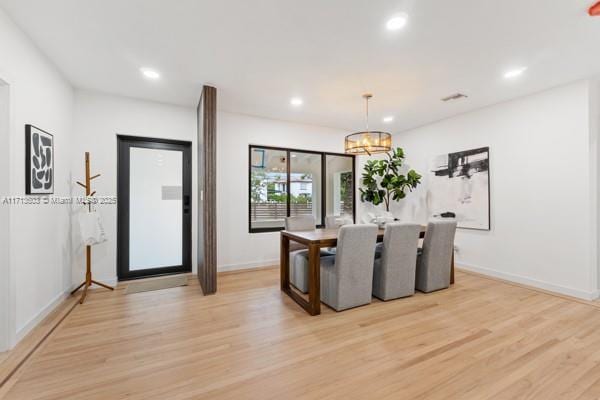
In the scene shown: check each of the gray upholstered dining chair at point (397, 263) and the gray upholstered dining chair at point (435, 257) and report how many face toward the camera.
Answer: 0

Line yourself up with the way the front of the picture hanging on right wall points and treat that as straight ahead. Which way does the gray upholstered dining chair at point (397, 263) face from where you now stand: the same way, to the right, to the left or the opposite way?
to the right

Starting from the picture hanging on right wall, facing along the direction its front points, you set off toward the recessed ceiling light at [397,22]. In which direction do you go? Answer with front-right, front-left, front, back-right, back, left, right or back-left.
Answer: front-left

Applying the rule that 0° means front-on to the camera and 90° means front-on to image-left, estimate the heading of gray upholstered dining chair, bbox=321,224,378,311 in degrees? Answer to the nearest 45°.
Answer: approximately 135°

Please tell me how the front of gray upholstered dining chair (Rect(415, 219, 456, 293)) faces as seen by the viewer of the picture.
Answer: facing away from the viewer and to the left of the viewer

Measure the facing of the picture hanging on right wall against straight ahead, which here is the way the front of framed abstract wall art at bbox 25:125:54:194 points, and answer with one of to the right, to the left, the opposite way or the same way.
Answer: the opposite way

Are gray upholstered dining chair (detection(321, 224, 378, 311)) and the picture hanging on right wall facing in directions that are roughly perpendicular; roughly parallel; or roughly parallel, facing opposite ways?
roughly perpendicular

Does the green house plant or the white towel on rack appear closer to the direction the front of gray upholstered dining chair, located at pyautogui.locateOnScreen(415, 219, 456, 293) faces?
the green house plant

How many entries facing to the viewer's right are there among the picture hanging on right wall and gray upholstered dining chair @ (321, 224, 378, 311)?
0

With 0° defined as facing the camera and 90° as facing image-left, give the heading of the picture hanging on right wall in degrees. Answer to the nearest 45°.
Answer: approximately 45°

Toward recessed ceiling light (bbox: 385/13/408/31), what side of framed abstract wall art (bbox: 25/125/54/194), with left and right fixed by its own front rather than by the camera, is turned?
front

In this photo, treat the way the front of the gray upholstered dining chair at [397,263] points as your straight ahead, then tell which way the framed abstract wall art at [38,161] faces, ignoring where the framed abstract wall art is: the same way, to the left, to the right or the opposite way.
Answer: to the right

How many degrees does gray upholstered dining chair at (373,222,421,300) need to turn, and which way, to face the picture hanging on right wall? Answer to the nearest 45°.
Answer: approximately 90° to its right

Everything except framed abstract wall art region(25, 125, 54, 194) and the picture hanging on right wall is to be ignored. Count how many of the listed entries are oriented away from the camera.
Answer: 0

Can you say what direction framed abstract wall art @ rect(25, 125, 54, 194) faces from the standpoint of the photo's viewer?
facing the viewer and to the right of the viewer
